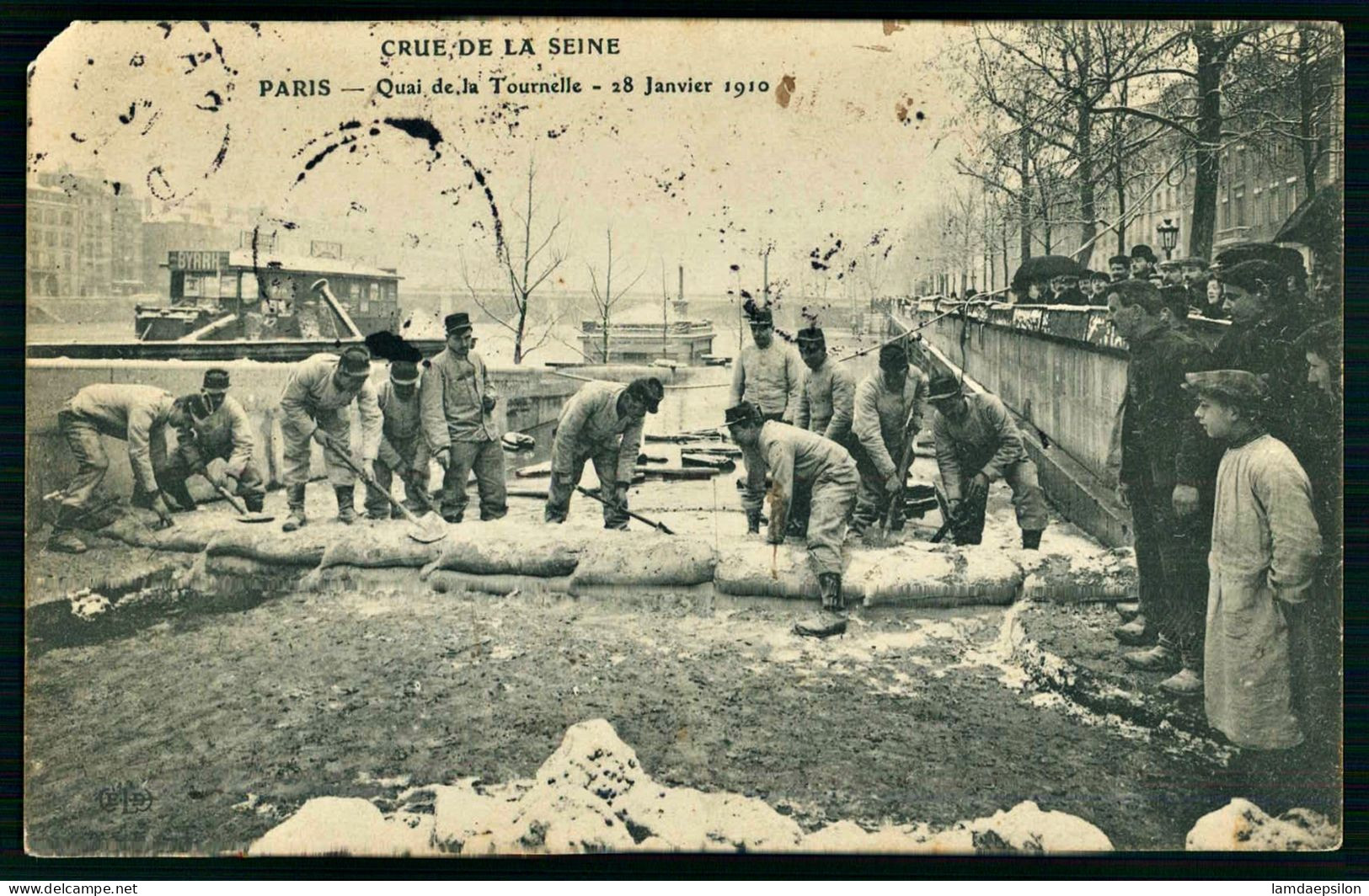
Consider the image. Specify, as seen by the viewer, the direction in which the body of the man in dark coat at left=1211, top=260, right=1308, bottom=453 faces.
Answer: to the viewer's left

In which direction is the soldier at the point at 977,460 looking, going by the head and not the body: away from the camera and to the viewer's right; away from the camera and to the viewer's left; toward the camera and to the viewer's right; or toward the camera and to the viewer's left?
toward the camera and to the viewer's left

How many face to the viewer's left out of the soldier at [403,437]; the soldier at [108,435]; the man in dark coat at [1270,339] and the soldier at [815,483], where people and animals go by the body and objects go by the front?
2

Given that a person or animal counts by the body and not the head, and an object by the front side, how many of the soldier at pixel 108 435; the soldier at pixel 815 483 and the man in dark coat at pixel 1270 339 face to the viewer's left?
2

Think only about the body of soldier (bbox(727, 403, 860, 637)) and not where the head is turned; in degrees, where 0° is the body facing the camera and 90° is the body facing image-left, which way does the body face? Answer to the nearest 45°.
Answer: approximately 90°

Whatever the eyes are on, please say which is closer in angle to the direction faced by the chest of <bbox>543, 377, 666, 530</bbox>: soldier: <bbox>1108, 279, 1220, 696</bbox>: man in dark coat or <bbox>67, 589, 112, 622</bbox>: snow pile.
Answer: the man in dark coat

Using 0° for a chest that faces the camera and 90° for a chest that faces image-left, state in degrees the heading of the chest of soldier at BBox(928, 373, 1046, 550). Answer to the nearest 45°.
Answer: approximately 45°

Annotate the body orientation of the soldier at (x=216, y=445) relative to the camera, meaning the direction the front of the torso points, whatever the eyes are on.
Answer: toward the camera

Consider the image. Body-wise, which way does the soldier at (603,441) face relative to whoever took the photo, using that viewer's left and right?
facing the viewer and to the right of the viewer

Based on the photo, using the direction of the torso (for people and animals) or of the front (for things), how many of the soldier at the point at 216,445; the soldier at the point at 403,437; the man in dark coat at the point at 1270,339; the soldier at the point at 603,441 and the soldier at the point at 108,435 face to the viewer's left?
1

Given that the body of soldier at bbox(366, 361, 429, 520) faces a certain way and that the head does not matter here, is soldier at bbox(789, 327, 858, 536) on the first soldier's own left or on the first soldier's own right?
on the first soldier's own left

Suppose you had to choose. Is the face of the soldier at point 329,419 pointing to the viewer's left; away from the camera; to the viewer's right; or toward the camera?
toward the camera
